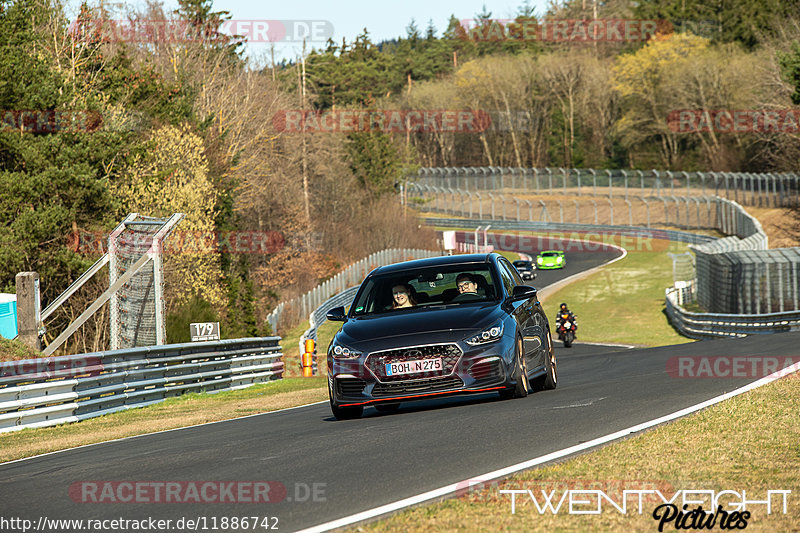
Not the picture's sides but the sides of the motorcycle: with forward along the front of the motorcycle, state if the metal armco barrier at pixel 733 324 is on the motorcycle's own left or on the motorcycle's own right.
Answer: on the motorcycle's own left

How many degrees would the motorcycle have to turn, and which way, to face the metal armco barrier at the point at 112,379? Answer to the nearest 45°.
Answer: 0° — it already faces it

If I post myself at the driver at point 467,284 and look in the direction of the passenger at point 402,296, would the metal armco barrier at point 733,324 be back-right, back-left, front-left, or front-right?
back-right

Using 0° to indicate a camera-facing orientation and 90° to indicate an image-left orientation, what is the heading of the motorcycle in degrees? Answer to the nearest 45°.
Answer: approximately 0°

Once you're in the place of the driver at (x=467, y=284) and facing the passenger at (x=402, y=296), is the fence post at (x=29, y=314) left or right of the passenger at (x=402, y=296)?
right

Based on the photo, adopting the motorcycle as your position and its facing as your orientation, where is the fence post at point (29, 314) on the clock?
The fence post is roughly at 1 o'clock from the motorcycle.

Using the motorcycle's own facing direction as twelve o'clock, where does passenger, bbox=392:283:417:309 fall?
The passenger is roughly at 12 o'clock from the motorcycle.
